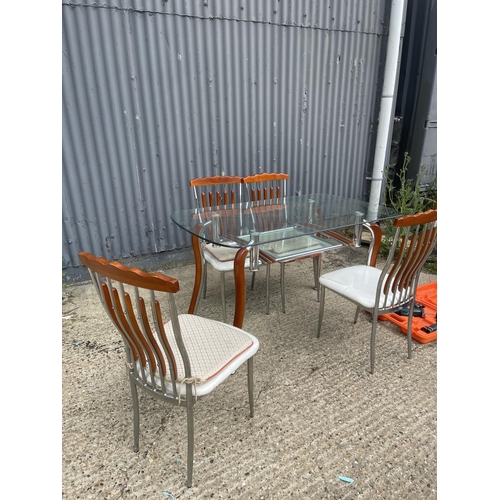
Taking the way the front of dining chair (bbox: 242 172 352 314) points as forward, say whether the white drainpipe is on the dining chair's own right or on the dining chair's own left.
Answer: on the dining chair's own left

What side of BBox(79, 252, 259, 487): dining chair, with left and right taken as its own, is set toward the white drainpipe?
front

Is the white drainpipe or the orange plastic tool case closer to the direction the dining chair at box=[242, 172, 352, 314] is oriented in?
the orange plastic tool case

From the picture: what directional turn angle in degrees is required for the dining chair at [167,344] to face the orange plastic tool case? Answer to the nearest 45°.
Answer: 0° — it already faces it

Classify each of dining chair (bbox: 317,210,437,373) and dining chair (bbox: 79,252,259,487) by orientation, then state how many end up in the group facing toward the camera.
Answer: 0

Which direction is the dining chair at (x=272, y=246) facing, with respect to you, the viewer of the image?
facing the viewer and to the right of the viewer

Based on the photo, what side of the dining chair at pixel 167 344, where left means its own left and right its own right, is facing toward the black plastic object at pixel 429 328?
front

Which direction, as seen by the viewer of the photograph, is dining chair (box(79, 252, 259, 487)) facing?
facing away from the viewer and to the right of the viewer

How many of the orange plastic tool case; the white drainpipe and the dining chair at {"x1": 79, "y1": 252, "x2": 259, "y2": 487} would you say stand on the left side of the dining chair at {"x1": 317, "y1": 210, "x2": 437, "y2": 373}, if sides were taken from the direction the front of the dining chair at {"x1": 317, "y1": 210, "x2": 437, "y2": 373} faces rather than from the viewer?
1

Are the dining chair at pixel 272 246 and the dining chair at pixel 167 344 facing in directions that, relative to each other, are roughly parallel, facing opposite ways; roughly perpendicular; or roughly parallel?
roughly perpendicular

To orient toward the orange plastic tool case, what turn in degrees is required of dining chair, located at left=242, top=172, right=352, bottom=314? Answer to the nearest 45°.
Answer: approximately 45° to its left

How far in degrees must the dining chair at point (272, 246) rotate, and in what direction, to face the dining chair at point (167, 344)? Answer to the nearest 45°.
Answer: approximately 45° to its right
